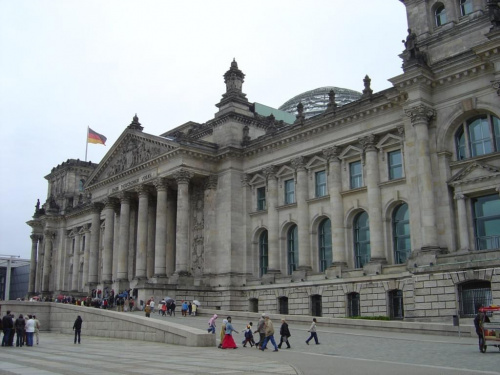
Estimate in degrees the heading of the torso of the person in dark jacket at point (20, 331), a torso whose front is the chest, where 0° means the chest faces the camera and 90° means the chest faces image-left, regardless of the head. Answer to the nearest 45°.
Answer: approximately 180°

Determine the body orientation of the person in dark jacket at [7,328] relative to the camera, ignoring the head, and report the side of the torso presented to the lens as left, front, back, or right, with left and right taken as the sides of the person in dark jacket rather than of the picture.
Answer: back

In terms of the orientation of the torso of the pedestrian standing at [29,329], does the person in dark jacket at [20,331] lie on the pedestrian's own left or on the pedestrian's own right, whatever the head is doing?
on the pedestrian's own left

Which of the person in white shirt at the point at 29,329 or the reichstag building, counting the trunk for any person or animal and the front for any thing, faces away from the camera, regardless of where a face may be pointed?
the person in white shirt

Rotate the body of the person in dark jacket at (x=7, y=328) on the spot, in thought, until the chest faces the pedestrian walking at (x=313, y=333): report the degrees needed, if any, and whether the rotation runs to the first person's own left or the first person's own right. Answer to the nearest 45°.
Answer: approximately 135° to the first person's own right

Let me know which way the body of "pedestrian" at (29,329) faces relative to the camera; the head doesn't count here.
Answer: away from the camera

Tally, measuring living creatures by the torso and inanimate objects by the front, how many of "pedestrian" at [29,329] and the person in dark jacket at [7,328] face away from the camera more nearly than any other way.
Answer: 2

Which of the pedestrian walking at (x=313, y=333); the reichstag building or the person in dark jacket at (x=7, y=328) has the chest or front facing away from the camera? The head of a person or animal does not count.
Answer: the person in dark jacket

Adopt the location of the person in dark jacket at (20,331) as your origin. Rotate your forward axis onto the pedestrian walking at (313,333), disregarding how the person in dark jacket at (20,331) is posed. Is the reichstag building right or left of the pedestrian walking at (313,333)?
left
